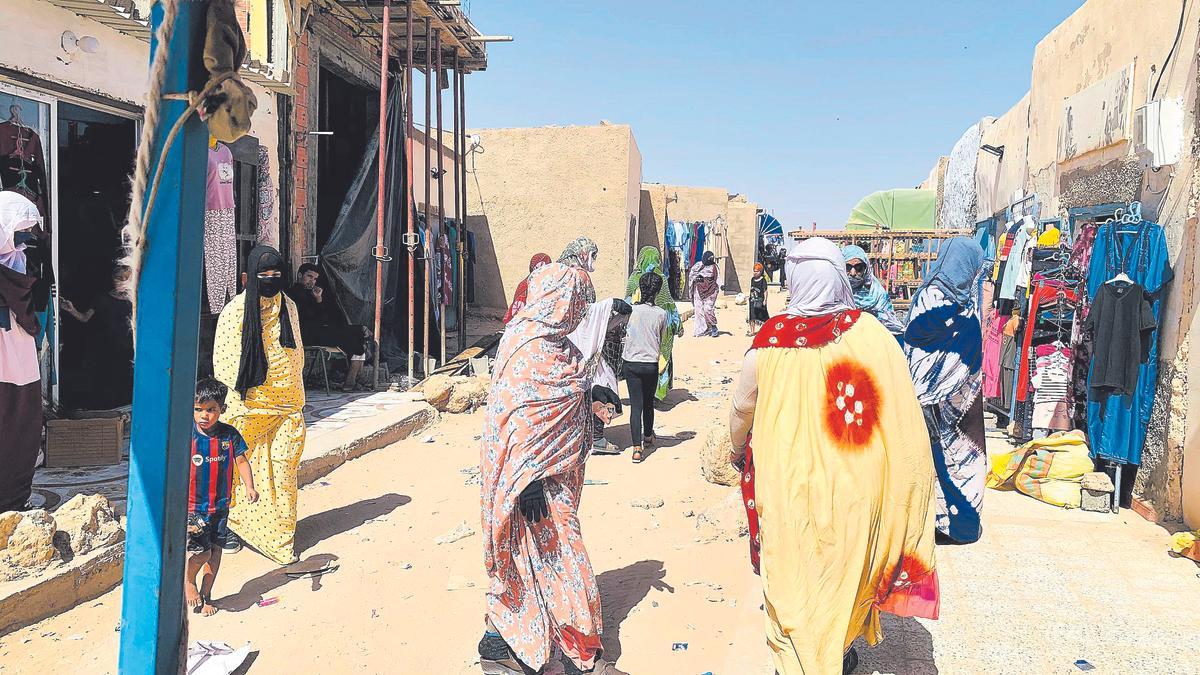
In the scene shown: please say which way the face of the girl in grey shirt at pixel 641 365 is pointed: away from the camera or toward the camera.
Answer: away from the camera

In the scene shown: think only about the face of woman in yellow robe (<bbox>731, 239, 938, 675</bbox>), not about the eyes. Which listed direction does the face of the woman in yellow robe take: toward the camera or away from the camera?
away from the camera

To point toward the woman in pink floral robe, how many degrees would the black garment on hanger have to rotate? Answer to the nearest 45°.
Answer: approximately 45° to its right

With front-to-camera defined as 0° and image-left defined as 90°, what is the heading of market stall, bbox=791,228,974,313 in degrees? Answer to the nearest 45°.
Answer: approximately 0°

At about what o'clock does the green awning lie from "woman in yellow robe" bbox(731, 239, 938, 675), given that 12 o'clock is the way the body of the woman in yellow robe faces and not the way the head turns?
The green awning is roughly at 12 o'clock from the woman in yellow robe.

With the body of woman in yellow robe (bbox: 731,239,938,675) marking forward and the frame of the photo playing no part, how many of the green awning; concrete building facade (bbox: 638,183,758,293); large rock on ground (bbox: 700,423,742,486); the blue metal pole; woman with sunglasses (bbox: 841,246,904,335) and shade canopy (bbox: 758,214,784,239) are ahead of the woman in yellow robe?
5

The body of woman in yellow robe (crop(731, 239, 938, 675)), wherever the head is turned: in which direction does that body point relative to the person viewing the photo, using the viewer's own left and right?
facing away from the viewer

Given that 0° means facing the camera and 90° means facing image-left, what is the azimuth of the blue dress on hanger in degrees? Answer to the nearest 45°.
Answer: approximately 0°

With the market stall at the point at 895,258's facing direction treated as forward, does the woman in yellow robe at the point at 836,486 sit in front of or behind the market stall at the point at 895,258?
in front

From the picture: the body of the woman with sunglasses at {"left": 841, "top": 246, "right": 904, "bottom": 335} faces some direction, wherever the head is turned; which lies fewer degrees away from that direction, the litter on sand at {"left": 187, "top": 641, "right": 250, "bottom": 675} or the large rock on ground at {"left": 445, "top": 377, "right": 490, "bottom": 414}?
the litter on sand
